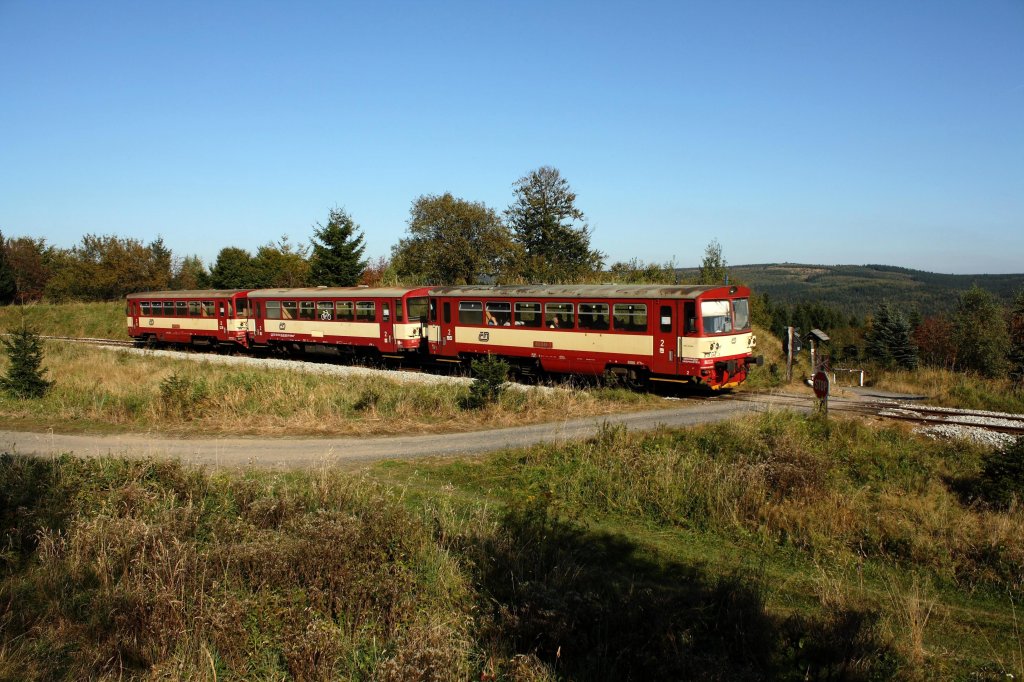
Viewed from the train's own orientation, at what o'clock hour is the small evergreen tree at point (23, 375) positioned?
The small evergreen tree is roughly at 4 o'clock from the train.

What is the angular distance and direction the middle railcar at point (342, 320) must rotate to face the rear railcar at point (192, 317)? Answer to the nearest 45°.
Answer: approximately 180°

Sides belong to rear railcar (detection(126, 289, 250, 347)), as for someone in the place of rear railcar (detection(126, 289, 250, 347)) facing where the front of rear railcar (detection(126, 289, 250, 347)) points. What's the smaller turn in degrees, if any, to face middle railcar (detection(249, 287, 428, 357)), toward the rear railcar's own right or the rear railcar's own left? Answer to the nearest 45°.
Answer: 0° — it already faces it

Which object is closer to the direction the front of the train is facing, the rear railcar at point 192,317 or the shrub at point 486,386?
the shrub

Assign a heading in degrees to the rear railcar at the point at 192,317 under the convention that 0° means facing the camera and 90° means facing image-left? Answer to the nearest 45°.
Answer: approximately 315°

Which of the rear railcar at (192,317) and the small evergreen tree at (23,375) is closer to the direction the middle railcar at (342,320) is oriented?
the small evergreen tree

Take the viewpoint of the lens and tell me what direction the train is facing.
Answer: facing the viewer and to the right of the viewer

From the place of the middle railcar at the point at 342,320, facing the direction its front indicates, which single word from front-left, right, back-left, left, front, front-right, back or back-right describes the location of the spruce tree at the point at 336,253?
back-left

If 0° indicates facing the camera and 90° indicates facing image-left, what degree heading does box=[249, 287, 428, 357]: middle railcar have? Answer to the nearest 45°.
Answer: approximately 315°

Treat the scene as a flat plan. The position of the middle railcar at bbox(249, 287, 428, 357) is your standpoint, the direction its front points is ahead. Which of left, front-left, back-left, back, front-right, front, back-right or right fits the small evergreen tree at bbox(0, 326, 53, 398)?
right

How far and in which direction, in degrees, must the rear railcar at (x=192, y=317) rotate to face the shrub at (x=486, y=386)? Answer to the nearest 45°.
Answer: approximately 45° to its right

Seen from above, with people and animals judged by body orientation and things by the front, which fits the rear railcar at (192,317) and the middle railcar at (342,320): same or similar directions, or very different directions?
same or similar directions

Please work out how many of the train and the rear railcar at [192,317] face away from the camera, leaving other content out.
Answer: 0
